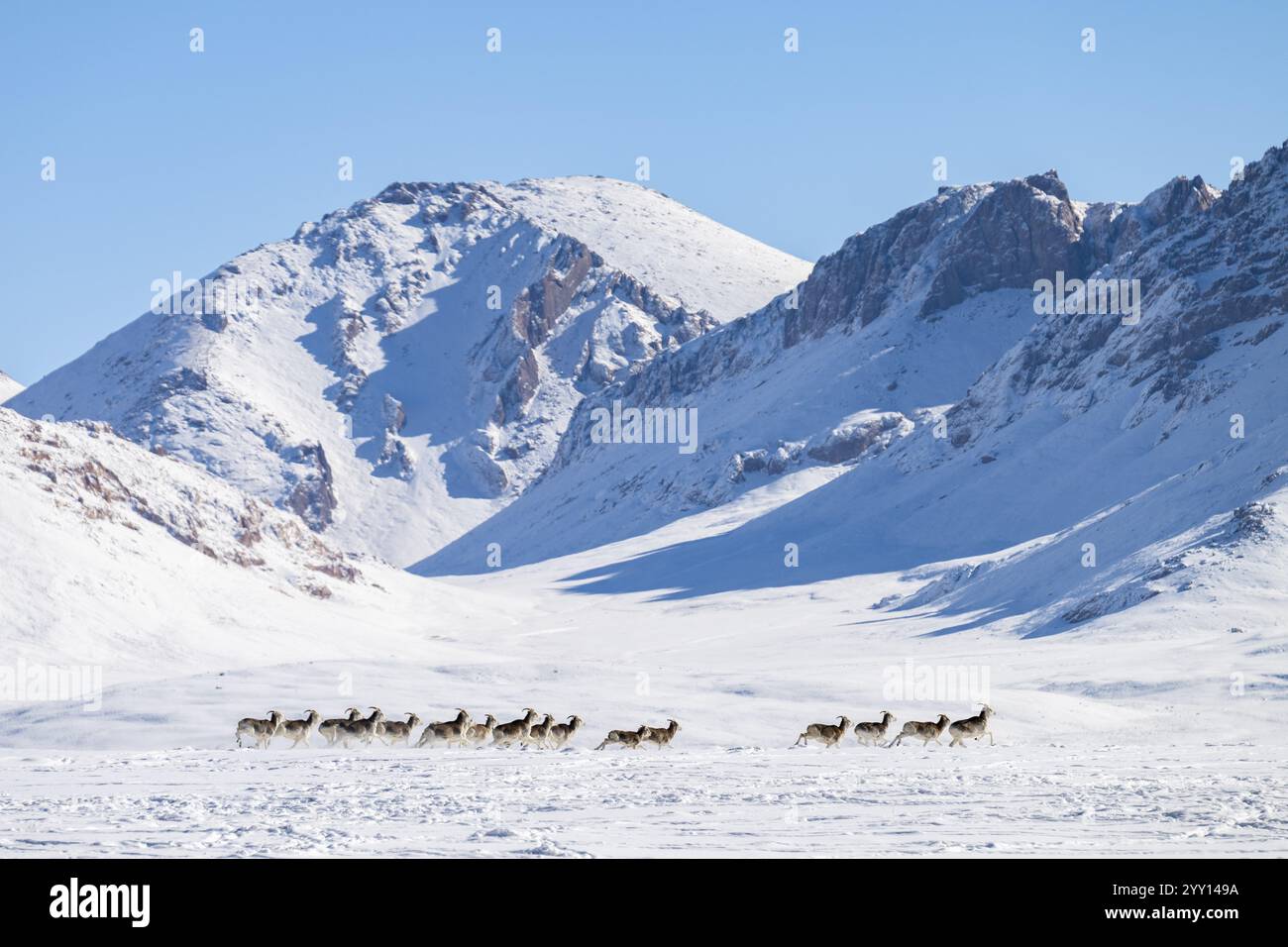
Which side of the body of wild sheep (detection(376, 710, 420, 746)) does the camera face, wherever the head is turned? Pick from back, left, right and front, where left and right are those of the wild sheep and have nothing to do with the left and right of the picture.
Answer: right

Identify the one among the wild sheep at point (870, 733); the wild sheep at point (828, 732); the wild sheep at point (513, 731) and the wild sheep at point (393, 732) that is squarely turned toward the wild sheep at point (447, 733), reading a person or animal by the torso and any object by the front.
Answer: the wild sheep at point (393, 732)

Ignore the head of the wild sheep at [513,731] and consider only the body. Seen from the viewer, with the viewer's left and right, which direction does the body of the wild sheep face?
facing to the right of the viewer

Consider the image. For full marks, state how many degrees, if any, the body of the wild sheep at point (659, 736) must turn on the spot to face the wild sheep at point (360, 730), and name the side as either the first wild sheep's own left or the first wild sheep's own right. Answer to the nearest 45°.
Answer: approximately 180°

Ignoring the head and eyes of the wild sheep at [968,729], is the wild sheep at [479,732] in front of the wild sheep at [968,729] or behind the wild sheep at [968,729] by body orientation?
behind

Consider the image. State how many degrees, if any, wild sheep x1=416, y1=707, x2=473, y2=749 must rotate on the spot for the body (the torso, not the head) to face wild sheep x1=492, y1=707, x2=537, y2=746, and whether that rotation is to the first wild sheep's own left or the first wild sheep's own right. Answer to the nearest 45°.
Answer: approximately 45° to the first wild sheep's own right

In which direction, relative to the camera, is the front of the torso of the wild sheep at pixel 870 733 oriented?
to the viewer's right

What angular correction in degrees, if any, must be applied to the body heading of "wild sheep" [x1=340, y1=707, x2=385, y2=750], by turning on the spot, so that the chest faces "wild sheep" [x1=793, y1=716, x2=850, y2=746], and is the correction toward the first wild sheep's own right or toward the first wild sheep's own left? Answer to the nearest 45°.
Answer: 0° — it already faces it

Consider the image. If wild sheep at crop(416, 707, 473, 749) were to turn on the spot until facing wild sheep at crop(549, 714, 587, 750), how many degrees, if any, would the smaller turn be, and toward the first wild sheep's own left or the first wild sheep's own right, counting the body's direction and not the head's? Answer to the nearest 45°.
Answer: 0° — it already faces it

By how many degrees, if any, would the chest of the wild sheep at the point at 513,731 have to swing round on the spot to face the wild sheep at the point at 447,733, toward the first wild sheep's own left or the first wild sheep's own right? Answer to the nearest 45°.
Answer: approximately 135° to the first wild sheep's own left

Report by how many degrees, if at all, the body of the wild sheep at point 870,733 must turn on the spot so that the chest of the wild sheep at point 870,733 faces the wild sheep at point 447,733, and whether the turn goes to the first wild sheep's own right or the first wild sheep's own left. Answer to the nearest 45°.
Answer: approximately 180°

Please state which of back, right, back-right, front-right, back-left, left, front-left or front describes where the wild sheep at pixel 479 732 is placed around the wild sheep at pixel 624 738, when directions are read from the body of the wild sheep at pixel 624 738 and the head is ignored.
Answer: back-left

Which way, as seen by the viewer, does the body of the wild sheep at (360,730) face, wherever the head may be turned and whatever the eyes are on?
to the viewer's right

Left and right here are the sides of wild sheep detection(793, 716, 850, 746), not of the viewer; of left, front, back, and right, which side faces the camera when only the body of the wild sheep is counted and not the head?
right

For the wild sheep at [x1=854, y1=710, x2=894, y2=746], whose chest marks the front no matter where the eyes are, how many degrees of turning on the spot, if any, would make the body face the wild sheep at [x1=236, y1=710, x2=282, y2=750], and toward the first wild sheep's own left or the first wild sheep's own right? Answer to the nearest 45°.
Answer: approximately 180°

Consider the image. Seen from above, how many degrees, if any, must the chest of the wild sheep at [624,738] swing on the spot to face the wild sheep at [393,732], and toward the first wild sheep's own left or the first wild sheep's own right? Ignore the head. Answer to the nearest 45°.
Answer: approximately 180°
